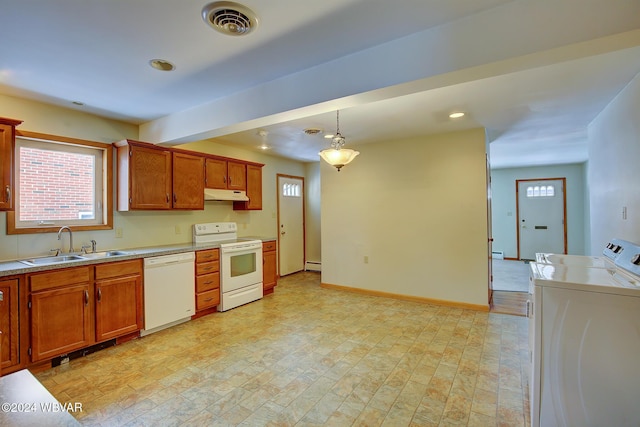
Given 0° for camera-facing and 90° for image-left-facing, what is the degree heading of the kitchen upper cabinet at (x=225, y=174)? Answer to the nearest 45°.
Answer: approximately 315°

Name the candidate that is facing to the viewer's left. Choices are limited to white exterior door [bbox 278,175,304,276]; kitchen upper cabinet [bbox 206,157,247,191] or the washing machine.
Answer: the washing machine

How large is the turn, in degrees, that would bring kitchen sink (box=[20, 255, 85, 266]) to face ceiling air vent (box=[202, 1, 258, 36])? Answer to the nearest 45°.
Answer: approximately 45° to its right

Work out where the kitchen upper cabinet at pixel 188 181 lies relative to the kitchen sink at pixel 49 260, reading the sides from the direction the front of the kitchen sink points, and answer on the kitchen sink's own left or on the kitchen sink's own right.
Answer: on the kitchen sink's own left

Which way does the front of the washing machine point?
to the viewer's left

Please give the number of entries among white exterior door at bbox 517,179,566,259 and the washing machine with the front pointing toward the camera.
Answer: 1

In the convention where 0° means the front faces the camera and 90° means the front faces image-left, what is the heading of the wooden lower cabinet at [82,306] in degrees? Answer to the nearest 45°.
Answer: approximately 315°

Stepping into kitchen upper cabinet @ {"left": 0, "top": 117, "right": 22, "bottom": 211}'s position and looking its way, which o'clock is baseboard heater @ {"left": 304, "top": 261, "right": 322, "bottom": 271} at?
The baseboard heater is roughly at 10 o'clock from the kitchen upper cabinet.

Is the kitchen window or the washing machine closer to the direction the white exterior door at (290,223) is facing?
the washing machine

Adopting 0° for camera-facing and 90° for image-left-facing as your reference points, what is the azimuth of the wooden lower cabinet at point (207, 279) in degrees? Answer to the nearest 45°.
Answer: approximately 315°
